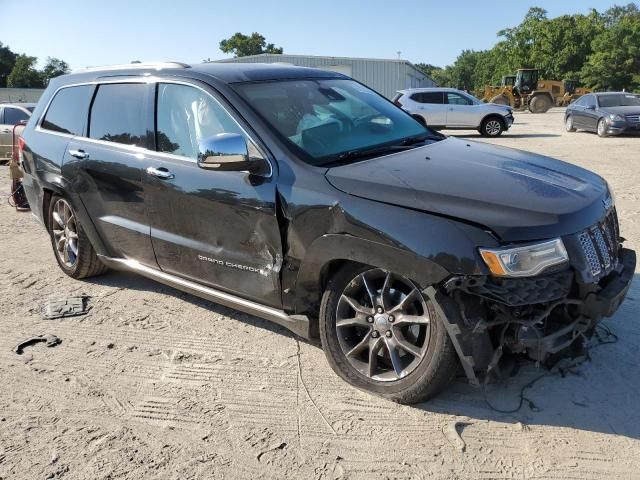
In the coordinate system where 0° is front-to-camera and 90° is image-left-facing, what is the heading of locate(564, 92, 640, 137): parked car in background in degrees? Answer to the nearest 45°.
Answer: approximately 315°

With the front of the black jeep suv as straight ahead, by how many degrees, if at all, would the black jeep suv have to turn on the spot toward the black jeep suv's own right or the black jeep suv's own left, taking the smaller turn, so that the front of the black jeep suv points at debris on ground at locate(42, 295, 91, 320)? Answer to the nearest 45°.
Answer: approximately 180°

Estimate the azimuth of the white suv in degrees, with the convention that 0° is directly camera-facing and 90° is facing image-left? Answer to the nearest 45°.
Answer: approximately 270°

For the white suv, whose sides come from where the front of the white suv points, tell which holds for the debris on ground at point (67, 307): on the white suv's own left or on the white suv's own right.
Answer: on the white suv's own right

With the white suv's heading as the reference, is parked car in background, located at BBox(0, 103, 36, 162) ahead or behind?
behind

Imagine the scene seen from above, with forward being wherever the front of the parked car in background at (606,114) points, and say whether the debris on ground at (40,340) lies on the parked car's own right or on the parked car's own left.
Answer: on the parked car's own right

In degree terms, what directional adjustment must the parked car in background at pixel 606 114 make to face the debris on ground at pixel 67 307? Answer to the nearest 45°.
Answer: approximately 45° to its right

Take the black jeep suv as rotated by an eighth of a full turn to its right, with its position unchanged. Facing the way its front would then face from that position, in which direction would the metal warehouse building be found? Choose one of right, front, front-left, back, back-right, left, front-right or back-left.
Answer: back

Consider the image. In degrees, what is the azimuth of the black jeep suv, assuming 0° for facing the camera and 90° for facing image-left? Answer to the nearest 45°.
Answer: approximately 315°

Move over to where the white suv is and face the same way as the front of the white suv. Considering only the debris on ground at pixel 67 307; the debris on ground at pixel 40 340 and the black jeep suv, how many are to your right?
3

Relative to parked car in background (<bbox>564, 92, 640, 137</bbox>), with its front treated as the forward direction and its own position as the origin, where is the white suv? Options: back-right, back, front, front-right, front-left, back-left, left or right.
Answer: back-right
